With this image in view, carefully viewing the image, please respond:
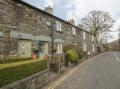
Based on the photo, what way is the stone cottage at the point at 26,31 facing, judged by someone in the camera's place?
facing the viewer and to the right of the viewer
